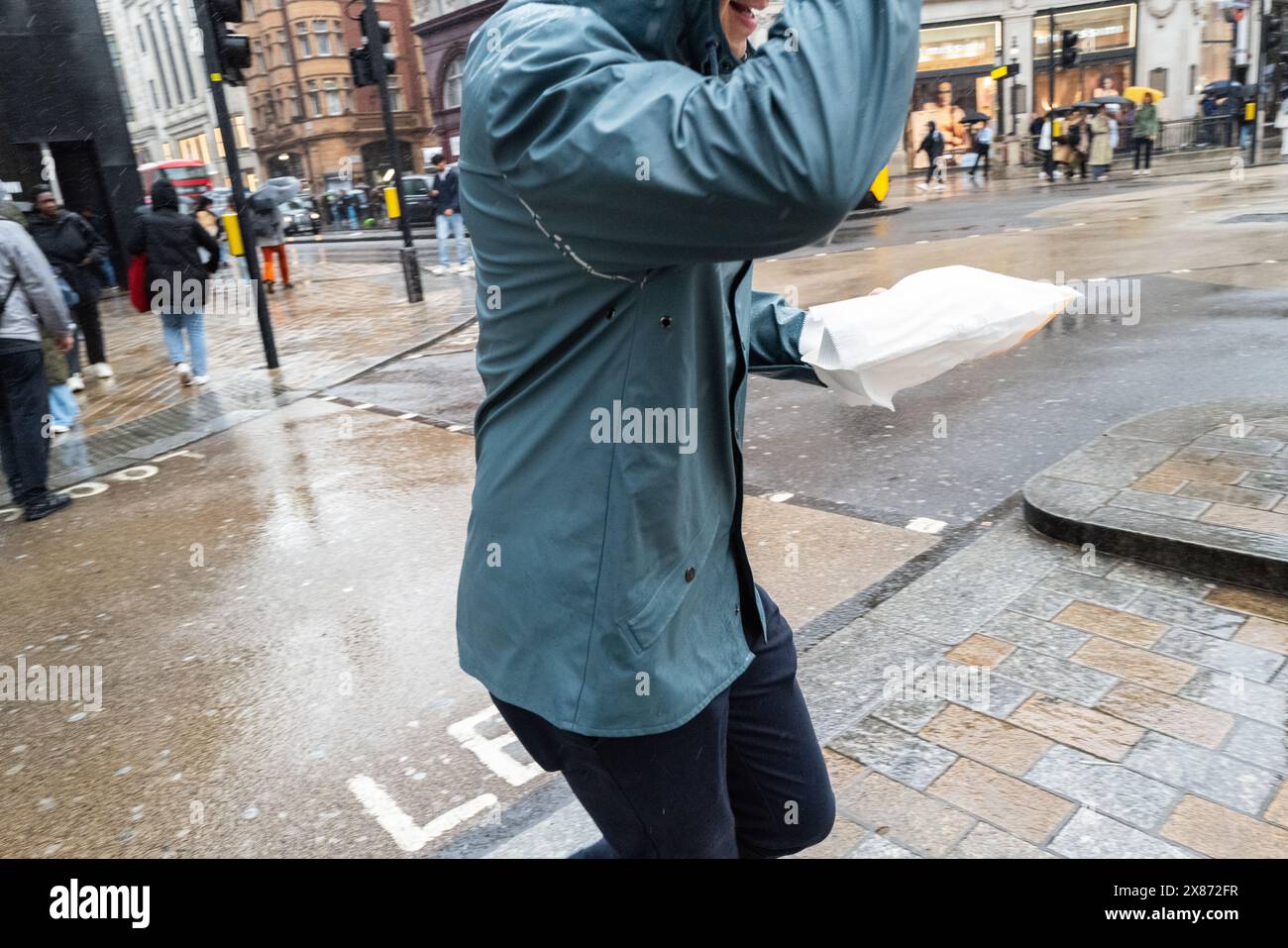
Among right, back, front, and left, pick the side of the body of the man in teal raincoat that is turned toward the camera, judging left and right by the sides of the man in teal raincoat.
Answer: right

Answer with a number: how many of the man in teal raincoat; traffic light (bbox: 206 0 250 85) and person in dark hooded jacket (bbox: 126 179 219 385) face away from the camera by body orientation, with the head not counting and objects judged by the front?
1

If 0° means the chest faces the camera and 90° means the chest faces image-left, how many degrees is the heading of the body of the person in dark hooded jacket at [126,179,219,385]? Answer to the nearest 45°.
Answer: approximately 180°

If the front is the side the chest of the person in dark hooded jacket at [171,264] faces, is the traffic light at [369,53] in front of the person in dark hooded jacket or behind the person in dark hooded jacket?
in front

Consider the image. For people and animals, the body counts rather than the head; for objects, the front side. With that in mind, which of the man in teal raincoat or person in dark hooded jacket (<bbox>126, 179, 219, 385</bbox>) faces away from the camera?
the person in dark hooded jacket

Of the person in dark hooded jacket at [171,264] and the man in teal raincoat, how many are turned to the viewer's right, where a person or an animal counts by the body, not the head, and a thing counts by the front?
1

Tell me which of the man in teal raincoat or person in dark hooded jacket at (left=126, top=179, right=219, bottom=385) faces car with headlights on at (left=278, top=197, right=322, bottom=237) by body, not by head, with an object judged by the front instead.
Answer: the person in dark hooded jacket
